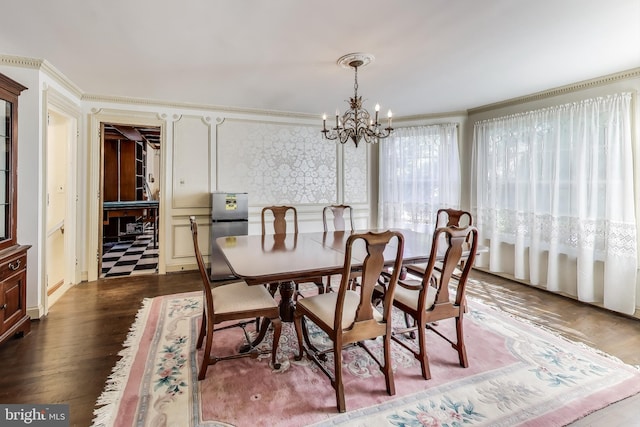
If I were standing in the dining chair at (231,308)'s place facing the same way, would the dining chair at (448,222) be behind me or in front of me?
in front

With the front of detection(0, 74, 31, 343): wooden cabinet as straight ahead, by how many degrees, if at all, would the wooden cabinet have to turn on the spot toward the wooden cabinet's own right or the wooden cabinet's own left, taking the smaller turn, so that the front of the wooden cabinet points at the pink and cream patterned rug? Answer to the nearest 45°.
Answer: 0° — it already faces it

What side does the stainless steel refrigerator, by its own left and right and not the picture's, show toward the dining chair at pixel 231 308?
front

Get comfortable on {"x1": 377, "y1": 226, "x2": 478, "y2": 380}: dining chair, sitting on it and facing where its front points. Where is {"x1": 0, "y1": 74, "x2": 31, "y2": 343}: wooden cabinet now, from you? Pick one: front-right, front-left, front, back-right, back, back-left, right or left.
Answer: front-left

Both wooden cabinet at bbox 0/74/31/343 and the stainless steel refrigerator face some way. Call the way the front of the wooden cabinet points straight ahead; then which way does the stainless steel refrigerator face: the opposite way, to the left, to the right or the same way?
to the right

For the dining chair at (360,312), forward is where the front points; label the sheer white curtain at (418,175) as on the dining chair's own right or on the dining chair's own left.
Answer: on the dining chair's own right

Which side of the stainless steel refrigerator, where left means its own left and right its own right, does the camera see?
front

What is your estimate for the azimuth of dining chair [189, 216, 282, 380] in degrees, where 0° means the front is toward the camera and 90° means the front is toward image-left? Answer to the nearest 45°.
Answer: approximately 270°

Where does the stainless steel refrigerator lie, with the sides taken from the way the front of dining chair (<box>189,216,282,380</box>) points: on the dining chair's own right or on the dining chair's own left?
on the dining chair's own left

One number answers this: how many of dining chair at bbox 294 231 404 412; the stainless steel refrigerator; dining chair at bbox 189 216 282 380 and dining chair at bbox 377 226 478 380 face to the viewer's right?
1

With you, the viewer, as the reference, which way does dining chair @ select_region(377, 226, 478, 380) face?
facing away from the viewer and to the left of the viewer

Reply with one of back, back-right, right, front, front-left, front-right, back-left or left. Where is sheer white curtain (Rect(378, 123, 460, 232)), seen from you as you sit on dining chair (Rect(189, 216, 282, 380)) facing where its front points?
front-left

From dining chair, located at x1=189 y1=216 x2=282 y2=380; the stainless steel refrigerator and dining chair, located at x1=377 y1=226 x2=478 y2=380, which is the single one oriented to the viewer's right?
dining chair, located at x1=189 y1=216 x2=282 y2=380

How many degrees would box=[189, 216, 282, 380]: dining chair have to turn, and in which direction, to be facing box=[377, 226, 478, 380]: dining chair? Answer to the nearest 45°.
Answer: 0° — it already faces it

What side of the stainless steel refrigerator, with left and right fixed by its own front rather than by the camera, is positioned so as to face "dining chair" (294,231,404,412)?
front
